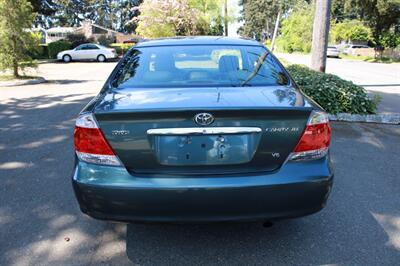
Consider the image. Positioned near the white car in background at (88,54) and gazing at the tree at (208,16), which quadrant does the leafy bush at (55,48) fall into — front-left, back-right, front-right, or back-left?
back-left

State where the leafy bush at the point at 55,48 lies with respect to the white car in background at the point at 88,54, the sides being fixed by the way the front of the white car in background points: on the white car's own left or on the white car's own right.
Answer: on the white car's own right

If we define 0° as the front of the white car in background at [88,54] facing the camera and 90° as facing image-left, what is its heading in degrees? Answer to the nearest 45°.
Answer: approximately 90°

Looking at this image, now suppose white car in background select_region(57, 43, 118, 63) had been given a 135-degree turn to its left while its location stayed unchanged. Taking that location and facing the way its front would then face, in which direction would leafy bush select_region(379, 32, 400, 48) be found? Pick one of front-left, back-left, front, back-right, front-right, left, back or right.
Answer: front-left

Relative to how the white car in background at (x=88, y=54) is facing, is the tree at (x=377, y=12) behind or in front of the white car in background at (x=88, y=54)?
behind

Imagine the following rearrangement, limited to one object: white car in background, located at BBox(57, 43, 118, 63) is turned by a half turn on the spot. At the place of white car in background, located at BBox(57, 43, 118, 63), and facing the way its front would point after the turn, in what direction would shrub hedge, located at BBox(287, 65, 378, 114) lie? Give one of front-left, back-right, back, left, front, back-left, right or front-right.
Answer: right

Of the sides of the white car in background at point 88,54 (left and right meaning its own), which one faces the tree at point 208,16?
back

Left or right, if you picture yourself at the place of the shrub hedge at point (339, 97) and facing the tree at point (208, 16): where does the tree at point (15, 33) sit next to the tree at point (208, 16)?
left

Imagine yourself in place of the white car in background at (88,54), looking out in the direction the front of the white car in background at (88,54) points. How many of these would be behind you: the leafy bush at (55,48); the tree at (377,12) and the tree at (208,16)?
2

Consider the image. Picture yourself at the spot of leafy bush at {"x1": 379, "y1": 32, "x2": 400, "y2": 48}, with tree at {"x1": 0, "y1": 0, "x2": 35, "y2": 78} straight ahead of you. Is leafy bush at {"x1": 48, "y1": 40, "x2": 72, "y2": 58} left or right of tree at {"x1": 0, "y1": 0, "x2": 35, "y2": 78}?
right

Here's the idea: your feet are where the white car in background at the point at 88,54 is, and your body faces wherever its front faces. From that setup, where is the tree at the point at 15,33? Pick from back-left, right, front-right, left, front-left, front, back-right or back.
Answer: left
